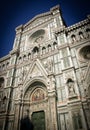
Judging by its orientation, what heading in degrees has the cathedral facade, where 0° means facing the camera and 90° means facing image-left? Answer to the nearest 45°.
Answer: approximately 45°
